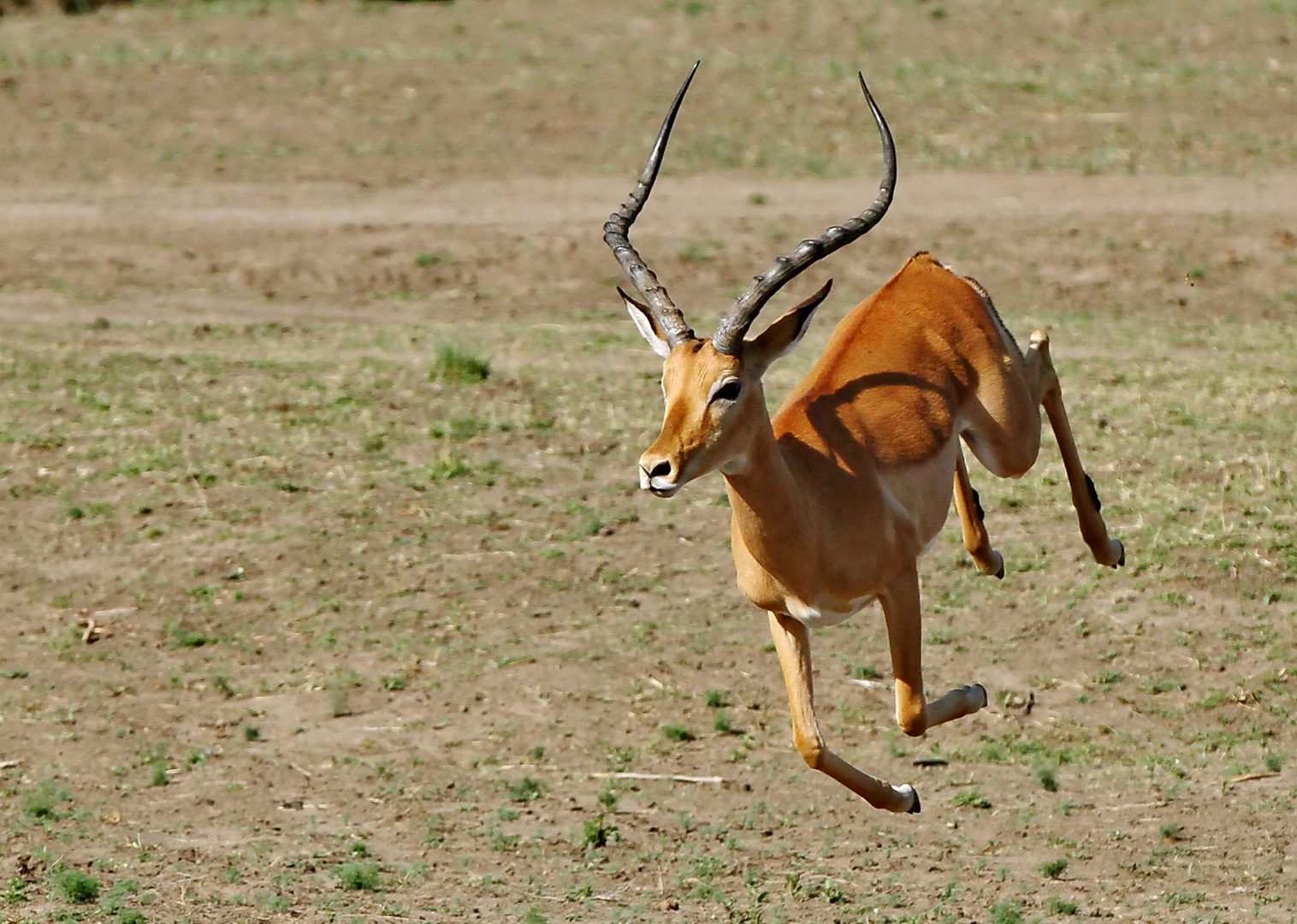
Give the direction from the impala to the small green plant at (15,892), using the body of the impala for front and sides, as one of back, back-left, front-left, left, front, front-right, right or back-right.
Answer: front-right

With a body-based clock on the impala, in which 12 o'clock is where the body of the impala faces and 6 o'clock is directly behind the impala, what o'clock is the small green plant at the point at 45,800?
The small green plant is roughly at 2 o'clock from the impala.

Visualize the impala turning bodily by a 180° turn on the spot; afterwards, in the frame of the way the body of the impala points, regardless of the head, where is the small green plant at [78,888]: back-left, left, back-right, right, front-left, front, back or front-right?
back-left

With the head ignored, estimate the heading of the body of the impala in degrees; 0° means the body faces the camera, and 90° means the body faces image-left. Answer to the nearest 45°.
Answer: approximately 45°

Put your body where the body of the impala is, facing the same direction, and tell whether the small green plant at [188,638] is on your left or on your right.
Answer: on your right
